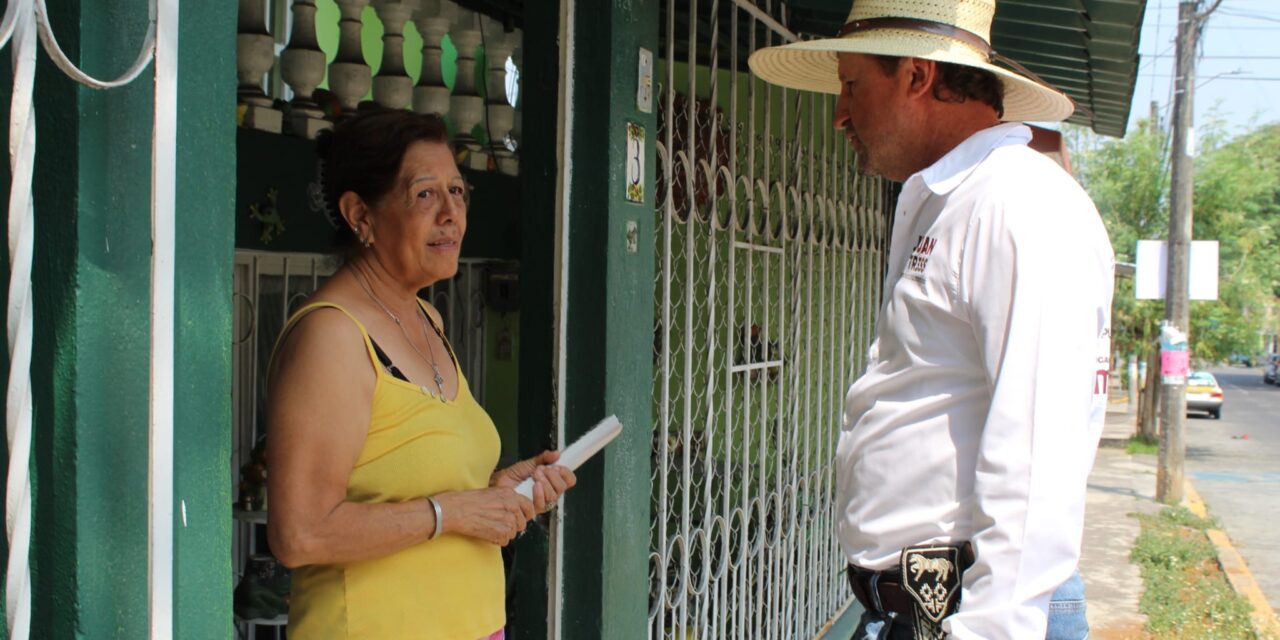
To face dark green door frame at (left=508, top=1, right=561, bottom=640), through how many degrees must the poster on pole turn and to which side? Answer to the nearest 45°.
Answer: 0° — it already faces it

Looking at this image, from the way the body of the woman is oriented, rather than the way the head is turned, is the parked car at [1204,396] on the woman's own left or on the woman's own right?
on the woman's own left

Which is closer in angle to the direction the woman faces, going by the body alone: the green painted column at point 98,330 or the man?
the man

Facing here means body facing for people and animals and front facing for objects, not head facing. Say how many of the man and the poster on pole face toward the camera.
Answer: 1

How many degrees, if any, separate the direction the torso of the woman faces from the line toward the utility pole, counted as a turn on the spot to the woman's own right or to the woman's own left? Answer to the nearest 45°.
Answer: approximately 90° to the woman's own left

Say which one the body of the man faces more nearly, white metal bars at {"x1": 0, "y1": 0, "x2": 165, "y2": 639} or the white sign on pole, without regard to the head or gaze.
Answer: the white metal bars

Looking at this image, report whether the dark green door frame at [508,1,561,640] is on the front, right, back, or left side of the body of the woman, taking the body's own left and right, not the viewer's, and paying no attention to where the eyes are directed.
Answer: left

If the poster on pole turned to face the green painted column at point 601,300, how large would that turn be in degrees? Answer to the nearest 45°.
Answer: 0° — it already faces it

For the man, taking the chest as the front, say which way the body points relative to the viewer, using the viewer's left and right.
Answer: facing to the left of the viewer
